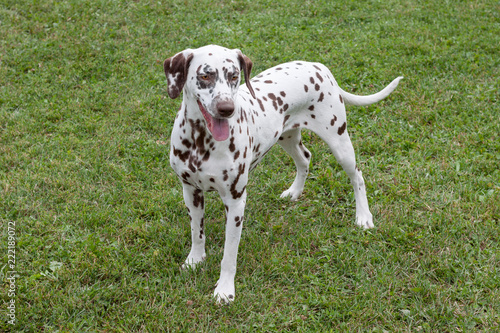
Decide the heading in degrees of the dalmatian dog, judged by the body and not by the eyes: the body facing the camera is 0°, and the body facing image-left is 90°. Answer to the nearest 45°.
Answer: approximately 45°
